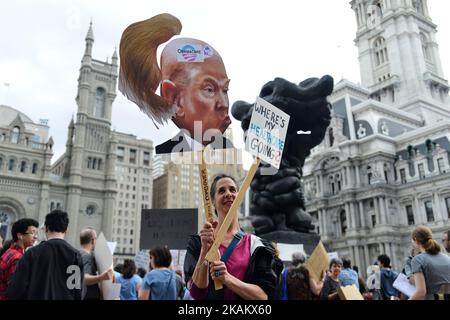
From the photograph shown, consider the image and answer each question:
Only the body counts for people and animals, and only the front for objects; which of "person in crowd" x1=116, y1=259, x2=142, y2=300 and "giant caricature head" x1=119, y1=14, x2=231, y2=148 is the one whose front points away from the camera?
the person in crowd

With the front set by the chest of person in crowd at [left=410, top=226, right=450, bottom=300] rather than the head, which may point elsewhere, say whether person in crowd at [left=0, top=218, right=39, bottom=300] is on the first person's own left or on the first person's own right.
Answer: on the first person's own left

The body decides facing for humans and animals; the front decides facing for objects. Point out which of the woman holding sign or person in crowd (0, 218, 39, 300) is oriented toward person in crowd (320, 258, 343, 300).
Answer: person in crowd (0, 218, 39, 300)

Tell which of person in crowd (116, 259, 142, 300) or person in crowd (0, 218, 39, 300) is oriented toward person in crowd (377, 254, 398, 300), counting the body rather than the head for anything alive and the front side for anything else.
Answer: person in crowd (0, 218, 39, 300)

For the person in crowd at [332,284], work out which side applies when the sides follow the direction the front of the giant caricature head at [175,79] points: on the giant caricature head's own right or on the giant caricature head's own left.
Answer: on the giant caricature head's own left

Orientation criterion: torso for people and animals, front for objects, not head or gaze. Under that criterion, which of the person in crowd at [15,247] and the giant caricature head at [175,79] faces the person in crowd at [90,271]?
the person in crowd at [15,247]

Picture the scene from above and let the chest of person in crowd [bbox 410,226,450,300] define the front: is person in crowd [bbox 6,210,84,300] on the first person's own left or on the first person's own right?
on the first person's own left

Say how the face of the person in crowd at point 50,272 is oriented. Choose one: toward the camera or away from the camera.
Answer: away from the camera

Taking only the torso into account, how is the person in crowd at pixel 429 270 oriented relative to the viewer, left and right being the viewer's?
facing away from the viewer and to the left of the viewer

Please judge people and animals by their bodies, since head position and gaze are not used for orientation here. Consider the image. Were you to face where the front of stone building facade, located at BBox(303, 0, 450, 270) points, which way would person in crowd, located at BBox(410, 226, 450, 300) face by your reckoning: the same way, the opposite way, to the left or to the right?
to the right

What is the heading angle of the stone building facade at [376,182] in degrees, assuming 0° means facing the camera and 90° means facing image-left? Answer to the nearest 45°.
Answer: approximately 45°

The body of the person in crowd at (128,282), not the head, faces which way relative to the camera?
away from the camera

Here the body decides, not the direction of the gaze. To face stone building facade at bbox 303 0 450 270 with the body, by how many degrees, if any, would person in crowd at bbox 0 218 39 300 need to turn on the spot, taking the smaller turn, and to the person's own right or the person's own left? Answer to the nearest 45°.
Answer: approximately 45° to the person's own left
